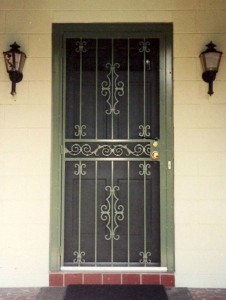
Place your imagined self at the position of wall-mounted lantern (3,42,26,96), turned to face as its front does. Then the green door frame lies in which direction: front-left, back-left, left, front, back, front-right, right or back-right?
left

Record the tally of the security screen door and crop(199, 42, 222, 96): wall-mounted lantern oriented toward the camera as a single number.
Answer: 2

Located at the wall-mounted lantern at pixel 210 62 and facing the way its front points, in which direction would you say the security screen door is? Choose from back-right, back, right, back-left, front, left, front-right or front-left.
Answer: right

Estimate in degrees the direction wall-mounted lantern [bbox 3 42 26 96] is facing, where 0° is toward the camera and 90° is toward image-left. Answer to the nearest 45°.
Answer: approximately 0°

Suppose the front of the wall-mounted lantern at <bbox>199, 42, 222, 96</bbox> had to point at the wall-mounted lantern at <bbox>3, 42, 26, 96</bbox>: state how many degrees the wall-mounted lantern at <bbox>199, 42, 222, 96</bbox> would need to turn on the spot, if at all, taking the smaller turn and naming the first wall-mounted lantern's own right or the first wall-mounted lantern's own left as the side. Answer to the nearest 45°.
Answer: approximately 90° to the first wall-mounted lantern's own right

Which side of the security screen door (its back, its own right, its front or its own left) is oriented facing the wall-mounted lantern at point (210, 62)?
left

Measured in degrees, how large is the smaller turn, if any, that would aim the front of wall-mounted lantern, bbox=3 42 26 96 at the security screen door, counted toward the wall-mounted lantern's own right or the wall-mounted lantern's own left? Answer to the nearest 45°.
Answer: approximately 90° to the wall-mounted lantern's own left

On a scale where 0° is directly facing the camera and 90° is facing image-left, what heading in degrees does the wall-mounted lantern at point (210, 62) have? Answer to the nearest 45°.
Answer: approximately 0°

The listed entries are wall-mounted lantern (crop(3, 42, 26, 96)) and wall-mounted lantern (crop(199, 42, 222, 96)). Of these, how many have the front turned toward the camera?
2
